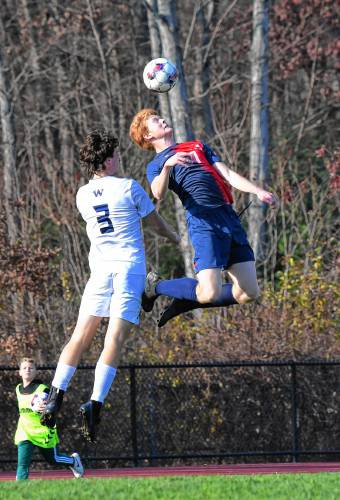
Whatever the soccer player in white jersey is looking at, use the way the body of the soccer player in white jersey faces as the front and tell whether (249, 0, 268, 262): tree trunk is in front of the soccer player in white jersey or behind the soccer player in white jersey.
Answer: in front

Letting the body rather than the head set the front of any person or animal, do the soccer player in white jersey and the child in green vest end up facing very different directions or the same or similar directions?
very different directions

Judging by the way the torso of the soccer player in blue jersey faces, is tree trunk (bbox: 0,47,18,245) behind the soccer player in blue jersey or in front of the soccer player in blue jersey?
behind

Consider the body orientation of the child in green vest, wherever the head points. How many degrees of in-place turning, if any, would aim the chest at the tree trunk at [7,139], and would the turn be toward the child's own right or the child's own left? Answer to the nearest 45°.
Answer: approximately 135° to the child's own right

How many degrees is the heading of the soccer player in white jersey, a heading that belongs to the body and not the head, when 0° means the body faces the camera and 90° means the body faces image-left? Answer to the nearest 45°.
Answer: approximately 225°

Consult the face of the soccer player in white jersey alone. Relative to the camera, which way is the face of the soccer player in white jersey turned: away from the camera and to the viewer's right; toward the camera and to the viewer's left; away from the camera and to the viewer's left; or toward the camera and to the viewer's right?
away from the camera and to the viewer's right
